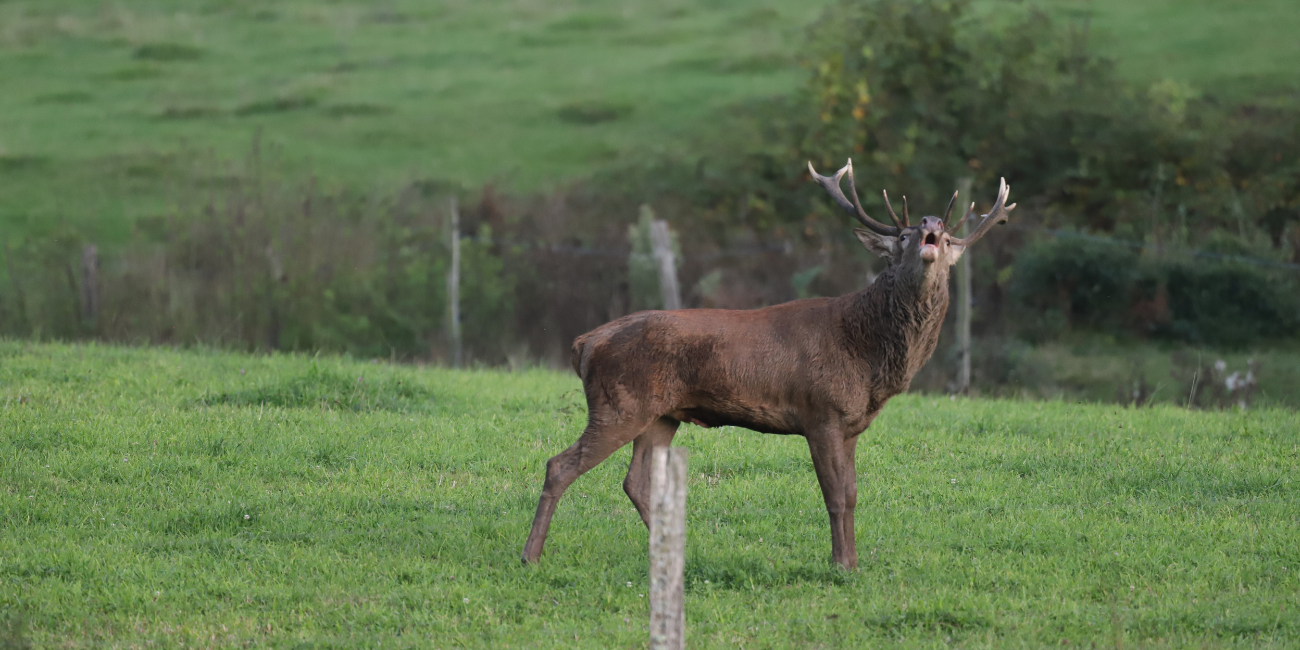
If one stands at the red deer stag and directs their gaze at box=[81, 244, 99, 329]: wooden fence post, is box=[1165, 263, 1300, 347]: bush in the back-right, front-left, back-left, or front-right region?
front-right

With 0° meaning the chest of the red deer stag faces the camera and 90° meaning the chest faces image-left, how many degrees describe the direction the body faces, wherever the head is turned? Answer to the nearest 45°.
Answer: approximately 270°

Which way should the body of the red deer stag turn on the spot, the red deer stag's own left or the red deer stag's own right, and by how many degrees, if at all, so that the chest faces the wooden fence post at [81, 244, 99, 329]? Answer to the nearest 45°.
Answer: approximately 135° to the red deer stag's own left

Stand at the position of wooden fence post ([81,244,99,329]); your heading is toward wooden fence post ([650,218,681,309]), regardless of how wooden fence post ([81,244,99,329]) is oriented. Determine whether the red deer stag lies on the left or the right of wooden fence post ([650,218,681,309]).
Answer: right

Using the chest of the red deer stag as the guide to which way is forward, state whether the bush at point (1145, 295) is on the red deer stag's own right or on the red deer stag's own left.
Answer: on the red deer stag's own left

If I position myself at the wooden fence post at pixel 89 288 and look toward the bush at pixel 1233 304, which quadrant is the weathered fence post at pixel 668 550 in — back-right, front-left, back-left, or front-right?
front-right

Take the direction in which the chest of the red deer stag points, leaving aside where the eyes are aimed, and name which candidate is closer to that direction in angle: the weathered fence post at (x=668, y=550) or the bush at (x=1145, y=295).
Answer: the bush

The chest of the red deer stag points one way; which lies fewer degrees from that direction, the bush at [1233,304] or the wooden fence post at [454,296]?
the bush

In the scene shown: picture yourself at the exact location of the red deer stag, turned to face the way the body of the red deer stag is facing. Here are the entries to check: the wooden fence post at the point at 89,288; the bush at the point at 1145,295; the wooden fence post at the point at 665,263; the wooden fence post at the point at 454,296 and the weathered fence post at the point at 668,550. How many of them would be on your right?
1

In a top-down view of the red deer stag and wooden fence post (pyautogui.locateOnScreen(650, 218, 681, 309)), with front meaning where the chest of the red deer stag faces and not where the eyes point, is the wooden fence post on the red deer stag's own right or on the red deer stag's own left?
on the red deer stag's own left

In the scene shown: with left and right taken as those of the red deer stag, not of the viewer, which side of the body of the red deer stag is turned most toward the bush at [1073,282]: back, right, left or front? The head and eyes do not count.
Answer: left

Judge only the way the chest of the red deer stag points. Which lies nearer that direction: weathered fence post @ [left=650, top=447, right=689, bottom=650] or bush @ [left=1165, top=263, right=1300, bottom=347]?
the bush

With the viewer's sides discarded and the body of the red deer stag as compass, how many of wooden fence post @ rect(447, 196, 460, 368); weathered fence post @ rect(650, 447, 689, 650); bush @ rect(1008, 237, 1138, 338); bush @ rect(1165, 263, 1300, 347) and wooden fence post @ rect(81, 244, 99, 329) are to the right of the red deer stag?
1
